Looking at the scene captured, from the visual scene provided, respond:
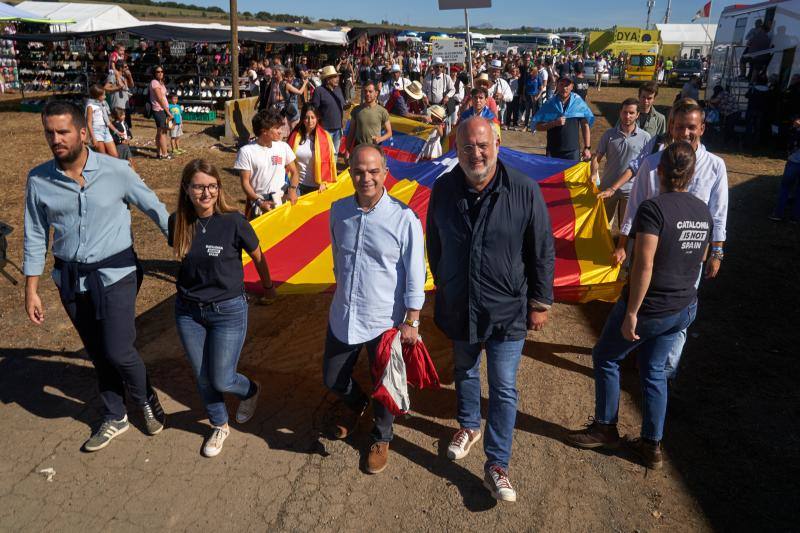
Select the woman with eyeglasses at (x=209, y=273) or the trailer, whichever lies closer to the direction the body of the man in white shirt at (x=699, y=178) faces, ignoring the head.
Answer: the woman with eyeglasses

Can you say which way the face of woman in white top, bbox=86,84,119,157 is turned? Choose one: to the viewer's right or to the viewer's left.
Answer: to the viewer's right

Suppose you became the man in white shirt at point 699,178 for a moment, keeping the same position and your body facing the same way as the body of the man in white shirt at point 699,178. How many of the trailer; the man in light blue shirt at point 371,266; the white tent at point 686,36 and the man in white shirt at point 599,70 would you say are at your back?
3

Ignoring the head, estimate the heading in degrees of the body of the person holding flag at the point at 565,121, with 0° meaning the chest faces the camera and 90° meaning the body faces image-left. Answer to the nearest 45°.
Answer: approximately 0°

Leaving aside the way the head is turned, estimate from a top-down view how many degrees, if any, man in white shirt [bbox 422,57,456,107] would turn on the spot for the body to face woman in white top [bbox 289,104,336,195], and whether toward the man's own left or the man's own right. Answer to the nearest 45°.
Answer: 0° — they already face them

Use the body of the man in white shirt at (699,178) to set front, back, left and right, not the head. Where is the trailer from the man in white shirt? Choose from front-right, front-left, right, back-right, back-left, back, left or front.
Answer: back

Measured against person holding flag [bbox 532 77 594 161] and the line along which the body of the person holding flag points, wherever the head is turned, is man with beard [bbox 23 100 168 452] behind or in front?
in front

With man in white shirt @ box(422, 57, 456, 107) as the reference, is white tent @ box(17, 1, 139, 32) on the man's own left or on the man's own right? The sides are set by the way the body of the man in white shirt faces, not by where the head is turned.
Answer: on the man's own right

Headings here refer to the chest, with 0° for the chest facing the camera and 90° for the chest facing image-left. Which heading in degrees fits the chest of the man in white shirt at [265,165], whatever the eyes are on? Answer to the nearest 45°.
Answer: approximately 315°

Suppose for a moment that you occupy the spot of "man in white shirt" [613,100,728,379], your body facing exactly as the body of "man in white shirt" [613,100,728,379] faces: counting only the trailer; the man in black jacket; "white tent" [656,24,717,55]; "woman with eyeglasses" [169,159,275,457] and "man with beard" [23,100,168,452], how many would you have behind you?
2

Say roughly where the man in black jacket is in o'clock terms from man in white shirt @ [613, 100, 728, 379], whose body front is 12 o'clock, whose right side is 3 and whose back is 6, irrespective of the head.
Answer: The man in black jacket is roughly at 1 o'clock from the man in white shirt.
